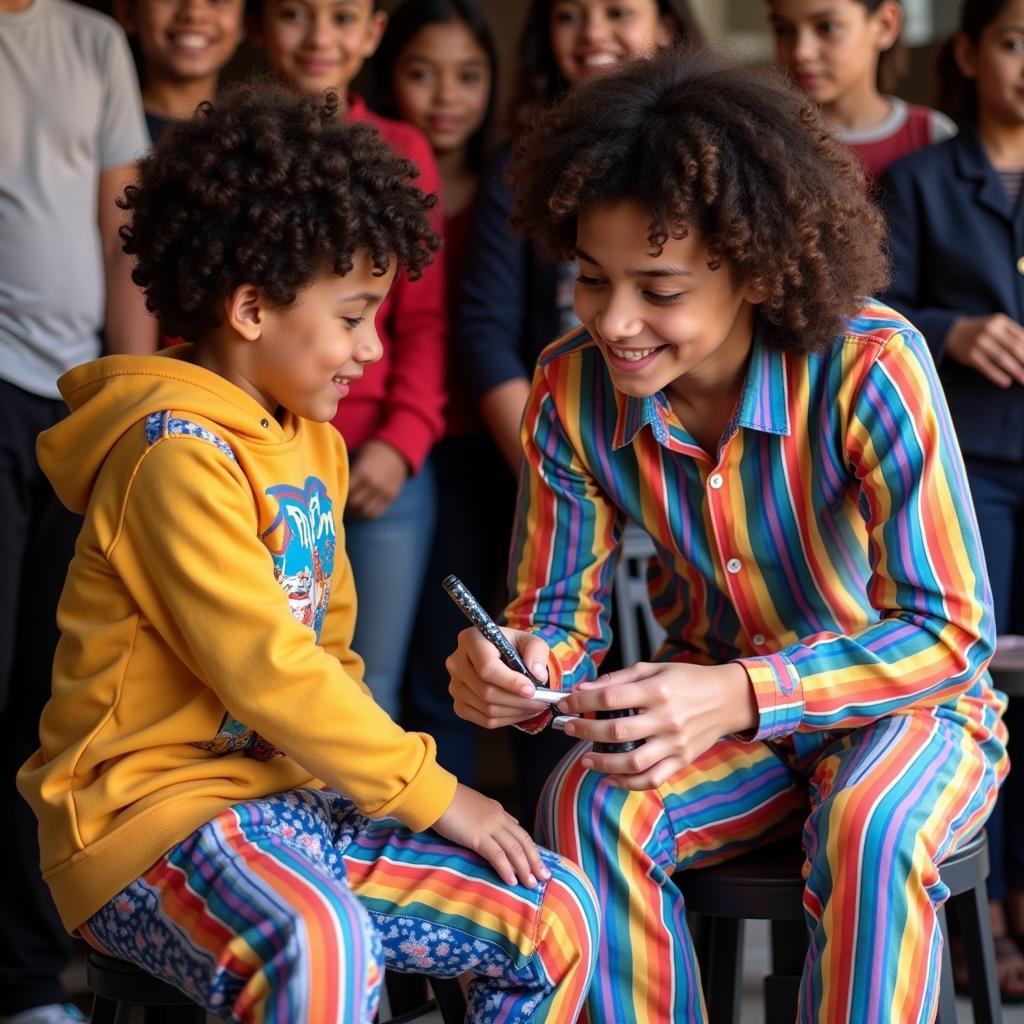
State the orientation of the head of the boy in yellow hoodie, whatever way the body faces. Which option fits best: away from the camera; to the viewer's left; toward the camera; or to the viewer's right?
to the viewer's right

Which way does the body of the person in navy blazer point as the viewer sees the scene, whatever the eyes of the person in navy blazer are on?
toward the camera

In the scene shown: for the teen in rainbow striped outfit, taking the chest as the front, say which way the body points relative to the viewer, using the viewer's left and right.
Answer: facing the viewer and to the left of the viewer

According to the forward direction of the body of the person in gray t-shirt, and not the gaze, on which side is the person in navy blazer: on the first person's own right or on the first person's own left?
on the first person's own left

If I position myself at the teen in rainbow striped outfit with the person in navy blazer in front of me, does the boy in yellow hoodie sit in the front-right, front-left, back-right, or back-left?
back-left

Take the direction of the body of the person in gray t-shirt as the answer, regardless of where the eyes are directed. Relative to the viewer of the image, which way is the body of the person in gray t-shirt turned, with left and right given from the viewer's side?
facing the viewer

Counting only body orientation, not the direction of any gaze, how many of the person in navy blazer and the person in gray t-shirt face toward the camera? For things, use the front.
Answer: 2

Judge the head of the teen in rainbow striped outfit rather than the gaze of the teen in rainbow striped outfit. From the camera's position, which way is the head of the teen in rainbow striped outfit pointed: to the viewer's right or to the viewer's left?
to the viewer's left

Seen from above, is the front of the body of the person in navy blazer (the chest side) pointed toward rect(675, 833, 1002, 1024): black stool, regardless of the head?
yes

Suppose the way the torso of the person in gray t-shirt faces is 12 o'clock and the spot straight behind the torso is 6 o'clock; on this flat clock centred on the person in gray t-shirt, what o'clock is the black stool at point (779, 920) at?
The black stool is roughly at 11 o'clock from the person in gray t-shirt.

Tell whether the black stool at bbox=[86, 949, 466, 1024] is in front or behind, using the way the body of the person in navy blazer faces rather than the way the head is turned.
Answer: in front

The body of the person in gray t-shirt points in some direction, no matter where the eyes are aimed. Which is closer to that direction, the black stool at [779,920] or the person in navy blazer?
the black stool

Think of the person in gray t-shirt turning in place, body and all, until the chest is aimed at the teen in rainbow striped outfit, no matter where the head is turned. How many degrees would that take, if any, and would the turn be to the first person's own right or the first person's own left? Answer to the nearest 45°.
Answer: approximately 45° to the first person's own left
